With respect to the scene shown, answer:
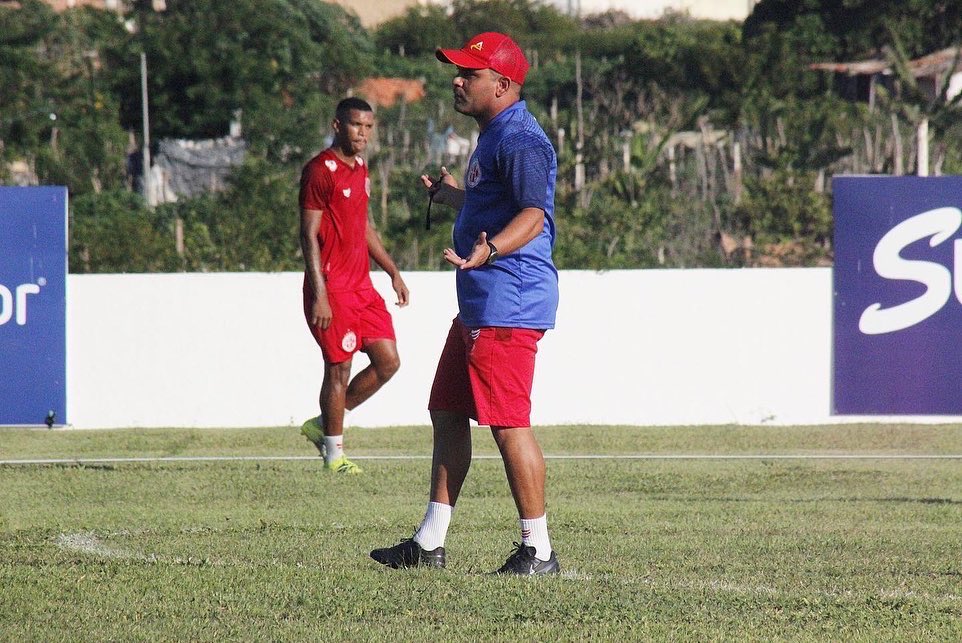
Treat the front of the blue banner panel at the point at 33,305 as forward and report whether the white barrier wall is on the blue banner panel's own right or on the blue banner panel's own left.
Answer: on the blue banner panel's own left

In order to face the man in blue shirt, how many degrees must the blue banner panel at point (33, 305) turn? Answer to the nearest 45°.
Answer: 0° — it already faces them

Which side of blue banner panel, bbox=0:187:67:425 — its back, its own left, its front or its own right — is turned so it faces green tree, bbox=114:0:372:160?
back

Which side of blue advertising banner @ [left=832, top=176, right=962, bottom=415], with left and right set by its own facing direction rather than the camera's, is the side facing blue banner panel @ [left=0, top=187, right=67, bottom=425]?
right

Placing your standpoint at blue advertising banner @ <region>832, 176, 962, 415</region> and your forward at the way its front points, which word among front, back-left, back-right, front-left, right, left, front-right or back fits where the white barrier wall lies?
right

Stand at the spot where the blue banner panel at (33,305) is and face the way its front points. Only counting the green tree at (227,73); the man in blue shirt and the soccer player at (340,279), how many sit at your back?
1

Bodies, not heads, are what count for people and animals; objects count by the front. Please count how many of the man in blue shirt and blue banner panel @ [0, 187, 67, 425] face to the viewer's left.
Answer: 1

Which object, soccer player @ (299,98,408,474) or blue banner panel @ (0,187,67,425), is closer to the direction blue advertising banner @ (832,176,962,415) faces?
the soccer player

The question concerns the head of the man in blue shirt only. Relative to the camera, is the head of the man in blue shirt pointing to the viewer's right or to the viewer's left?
to the viewer's left

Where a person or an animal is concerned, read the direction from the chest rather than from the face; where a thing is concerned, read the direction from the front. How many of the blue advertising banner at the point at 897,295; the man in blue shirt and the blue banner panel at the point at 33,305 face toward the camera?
2

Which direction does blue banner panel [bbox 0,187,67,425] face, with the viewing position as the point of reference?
facing the viewer

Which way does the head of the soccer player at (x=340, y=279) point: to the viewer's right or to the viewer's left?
to the viewer's right

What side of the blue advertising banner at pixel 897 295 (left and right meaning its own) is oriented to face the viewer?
front

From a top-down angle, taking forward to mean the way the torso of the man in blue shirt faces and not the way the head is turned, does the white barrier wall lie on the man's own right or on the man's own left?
on the man's own right
